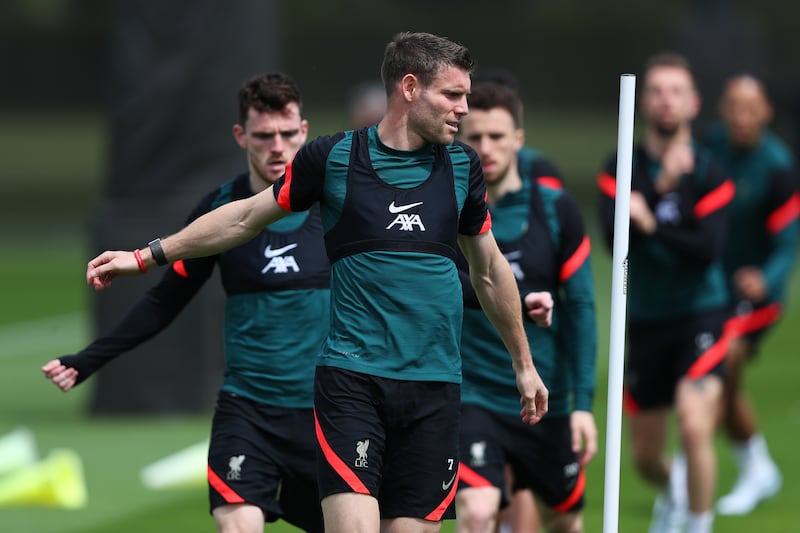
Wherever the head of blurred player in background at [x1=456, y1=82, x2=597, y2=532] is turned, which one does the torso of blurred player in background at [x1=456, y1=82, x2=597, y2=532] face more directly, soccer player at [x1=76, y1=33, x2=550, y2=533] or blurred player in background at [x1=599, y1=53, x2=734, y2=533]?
the soccer player

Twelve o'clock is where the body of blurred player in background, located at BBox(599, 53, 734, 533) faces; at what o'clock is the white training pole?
The white training pole is roughly at 12 o'clock from the blurred player in background.

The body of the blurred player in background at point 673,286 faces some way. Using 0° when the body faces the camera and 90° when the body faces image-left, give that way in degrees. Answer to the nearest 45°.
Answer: approximately 0°

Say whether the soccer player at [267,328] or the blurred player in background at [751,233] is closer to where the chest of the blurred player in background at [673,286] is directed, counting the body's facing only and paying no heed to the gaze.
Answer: the soccer player

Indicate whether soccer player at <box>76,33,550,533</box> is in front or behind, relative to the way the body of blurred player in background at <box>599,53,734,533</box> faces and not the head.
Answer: in front
